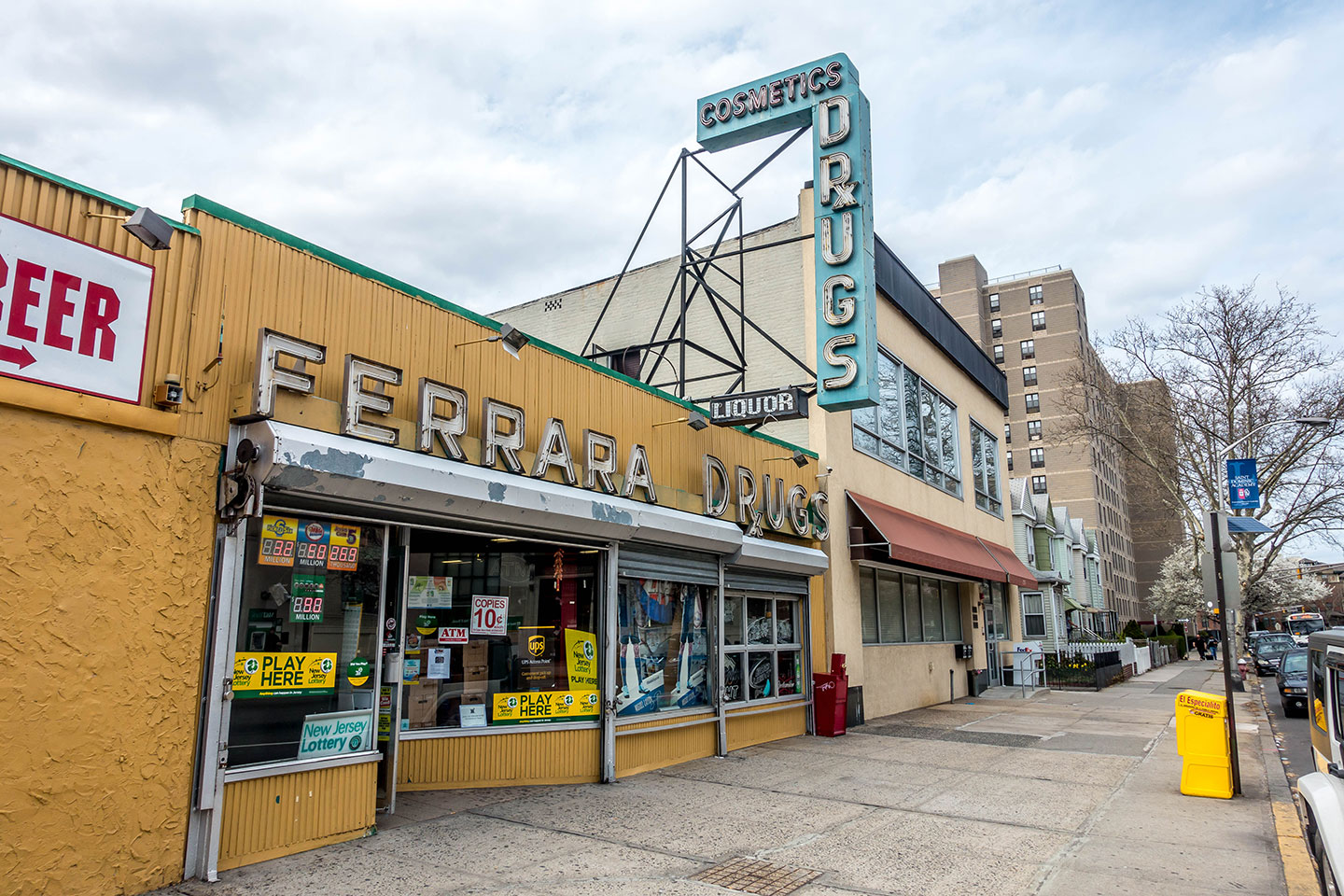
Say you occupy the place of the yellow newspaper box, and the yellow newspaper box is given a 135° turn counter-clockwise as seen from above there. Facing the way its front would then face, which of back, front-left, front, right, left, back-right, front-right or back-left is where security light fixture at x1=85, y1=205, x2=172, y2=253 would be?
back

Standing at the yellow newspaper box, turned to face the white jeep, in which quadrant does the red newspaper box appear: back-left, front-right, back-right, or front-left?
back-right

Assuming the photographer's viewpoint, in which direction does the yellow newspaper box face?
facing the viewer

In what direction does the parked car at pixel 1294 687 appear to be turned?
toward the camera

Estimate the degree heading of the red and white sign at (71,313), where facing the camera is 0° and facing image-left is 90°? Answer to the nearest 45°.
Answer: approximately 315°

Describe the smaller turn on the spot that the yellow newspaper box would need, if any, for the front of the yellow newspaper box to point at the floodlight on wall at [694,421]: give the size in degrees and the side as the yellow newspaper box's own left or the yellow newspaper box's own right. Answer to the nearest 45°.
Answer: approximately 90° to the yellow newspaper box's own right

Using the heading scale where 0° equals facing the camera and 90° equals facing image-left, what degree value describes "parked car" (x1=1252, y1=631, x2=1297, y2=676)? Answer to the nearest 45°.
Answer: approximately 0°

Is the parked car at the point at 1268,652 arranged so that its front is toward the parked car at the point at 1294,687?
yes

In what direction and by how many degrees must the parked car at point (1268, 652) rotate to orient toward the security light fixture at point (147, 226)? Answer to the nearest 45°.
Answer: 0° — it already faces it

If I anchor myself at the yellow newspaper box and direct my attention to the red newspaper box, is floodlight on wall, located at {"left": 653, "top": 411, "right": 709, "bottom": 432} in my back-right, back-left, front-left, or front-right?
front-left
